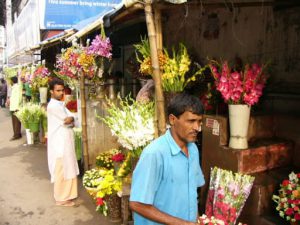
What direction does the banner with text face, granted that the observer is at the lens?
facing the viewer

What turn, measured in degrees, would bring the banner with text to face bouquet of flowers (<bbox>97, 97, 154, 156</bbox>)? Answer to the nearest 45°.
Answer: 0° — it already faces it

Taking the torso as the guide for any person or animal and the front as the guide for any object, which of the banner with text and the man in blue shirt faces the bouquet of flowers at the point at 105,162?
the banner with text

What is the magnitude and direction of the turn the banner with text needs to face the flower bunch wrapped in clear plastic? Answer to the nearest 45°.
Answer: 0° — it already faces it

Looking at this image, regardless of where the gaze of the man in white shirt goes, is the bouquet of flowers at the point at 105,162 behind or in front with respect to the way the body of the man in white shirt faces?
in front
